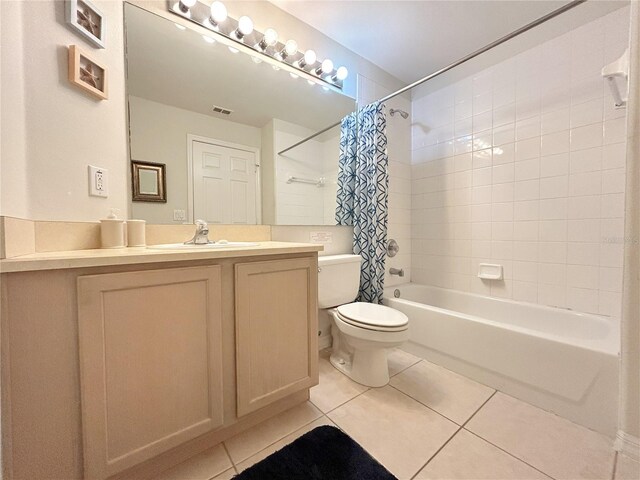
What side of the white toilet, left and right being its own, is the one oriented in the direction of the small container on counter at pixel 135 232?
right

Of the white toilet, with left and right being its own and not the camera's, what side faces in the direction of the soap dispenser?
right

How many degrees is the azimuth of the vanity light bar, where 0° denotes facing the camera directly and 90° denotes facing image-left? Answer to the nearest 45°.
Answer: approximately 315°

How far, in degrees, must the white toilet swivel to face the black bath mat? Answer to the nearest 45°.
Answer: approximately 45° to its right
